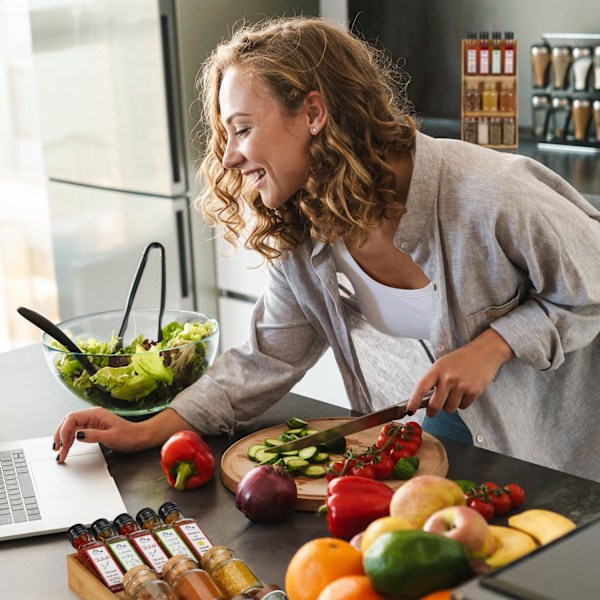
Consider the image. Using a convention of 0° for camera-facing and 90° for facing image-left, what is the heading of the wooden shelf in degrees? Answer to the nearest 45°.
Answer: approximately 0°

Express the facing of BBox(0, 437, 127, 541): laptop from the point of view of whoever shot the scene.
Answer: facing to the right of the viewer

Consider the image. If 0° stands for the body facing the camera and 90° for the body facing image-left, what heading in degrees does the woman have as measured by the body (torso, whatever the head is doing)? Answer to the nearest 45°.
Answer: approximately 45°

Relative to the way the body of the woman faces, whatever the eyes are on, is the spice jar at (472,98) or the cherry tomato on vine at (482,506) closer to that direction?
the cherry tomato on vine

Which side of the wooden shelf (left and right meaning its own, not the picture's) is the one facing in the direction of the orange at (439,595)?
front

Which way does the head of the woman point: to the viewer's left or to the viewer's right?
to the viewer's left

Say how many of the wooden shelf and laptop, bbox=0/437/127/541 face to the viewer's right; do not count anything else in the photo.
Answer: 1

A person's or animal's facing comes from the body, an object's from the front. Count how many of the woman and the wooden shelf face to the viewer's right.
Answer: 0

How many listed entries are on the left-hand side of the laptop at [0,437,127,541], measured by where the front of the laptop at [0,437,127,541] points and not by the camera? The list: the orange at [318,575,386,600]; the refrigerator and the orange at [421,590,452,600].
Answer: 1

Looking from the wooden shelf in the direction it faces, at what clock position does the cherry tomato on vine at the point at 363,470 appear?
The cherry tomato on vine is roughly at 12 o'clock from the wooden shelf.

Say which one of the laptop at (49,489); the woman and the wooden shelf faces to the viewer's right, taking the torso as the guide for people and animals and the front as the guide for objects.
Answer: the laptop
